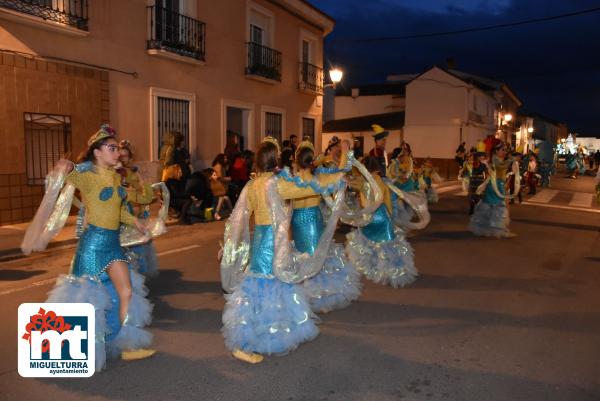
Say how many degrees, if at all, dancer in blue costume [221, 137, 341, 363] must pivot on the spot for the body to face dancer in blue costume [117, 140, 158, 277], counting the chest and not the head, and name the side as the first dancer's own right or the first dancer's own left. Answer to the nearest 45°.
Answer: approximately 45° to the first dancer's own left

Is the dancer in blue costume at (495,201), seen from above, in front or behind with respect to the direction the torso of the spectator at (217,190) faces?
in front

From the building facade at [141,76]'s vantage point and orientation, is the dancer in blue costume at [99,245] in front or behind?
in front

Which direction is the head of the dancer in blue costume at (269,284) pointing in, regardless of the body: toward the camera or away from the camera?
away from the camera

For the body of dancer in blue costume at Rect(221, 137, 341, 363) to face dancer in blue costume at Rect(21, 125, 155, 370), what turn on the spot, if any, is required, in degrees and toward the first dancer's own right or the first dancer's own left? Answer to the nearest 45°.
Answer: approximately 90° to the first dancer's own left

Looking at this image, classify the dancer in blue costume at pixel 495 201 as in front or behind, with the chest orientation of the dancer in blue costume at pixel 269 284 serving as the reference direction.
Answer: in front

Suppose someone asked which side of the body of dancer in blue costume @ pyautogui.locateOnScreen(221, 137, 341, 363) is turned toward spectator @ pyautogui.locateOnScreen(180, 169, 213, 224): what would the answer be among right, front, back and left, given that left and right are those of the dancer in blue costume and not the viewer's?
front

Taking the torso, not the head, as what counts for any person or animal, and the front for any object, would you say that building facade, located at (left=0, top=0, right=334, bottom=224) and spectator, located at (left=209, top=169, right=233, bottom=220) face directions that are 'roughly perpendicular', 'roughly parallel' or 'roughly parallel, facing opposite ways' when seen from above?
roughly parallel

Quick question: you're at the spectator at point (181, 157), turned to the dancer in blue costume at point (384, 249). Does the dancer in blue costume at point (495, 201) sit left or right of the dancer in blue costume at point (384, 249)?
left

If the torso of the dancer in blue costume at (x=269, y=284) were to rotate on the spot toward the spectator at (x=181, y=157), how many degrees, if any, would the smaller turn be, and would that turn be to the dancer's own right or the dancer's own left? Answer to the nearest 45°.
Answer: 0° — they already face them

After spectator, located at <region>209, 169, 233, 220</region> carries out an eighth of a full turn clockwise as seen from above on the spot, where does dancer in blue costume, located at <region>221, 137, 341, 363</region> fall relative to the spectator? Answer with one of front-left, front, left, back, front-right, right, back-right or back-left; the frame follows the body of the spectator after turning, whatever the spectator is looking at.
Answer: front

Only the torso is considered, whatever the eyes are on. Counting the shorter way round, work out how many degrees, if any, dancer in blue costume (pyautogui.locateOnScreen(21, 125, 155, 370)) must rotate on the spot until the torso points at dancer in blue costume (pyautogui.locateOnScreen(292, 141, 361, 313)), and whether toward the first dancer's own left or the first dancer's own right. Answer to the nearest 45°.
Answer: approximately 45° to the first dancer's own left

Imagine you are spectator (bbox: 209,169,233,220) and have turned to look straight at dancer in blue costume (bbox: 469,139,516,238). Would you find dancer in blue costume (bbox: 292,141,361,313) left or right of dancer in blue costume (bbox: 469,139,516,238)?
right

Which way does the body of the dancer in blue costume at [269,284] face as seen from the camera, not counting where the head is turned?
away from the camera
